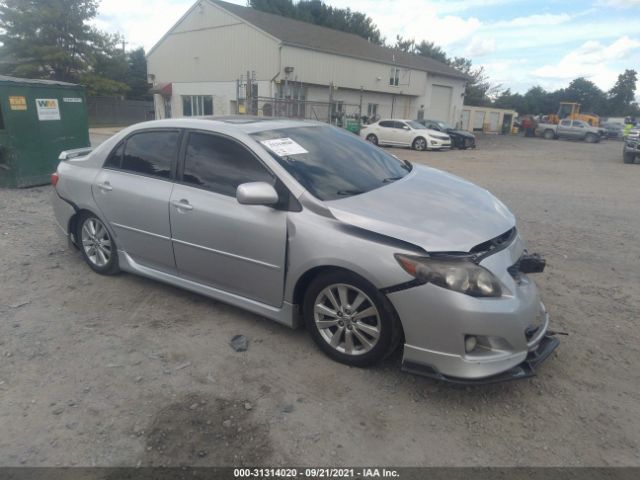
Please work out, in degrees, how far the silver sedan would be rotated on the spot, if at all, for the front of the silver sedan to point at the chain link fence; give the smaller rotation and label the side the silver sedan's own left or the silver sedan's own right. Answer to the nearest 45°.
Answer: approximately 180°

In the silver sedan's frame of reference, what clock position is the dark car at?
The dark car is roughly at 8 o'clock from the silver sedan.

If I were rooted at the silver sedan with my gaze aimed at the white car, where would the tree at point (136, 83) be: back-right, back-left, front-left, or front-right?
front-left

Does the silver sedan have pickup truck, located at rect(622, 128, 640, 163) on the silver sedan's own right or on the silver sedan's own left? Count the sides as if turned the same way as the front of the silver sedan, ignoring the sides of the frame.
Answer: on the silver sedan's own left

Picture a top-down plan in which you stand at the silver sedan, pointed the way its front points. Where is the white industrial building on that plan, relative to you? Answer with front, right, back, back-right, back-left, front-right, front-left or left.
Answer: back-left

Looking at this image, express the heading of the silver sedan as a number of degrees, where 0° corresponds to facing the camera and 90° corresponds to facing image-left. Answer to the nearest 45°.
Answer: approximately 315°

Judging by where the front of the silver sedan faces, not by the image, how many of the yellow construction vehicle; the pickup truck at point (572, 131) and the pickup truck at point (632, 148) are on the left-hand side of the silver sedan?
3

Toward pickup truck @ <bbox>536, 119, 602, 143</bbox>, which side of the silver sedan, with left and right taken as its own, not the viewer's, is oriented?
left

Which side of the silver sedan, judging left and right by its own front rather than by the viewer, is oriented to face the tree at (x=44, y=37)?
back

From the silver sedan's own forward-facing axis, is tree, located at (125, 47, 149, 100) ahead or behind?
behind

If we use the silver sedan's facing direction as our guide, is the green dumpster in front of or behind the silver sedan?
behind

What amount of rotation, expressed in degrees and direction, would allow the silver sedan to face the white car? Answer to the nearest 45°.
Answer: approximately 135° to its left
